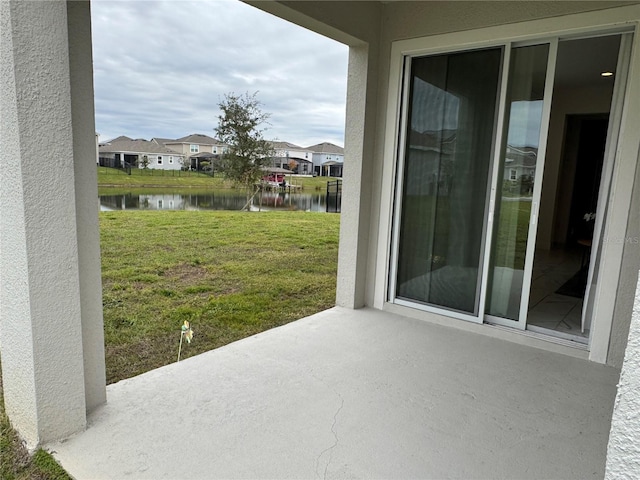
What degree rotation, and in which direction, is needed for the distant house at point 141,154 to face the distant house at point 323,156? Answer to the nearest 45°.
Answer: approximately 90° to its right

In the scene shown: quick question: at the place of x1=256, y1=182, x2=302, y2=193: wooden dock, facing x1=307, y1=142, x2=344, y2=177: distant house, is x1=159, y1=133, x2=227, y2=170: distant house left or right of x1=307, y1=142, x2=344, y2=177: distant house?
left

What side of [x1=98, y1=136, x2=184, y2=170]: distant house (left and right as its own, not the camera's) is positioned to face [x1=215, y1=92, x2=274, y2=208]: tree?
back

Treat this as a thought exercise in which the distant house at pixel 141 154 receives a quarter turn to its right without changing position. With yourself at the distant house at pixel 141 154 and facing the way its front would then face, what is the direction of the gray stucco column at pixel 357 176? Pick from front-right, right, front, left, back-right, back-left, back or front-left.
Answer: right

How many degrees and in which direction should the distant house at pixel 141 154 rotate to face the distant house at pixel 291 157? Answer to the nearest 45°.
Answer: approximately 135° to its right

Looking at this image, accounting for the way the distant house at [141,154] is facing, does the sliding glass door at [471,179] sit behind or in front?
behind

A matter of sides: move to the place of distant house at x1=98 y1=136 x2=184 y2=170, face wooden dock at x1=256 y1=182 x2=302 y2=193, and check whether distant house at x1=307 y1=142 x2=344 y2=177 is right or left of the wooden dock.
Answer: left

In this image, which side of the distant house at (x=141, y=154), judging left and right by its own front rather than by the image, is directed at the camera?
back

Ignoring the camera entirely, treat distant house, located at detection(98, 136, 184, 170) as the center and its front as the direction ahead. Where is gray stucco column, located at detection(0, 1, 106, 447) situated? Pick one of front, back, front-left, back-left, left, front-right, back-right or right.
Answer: back
